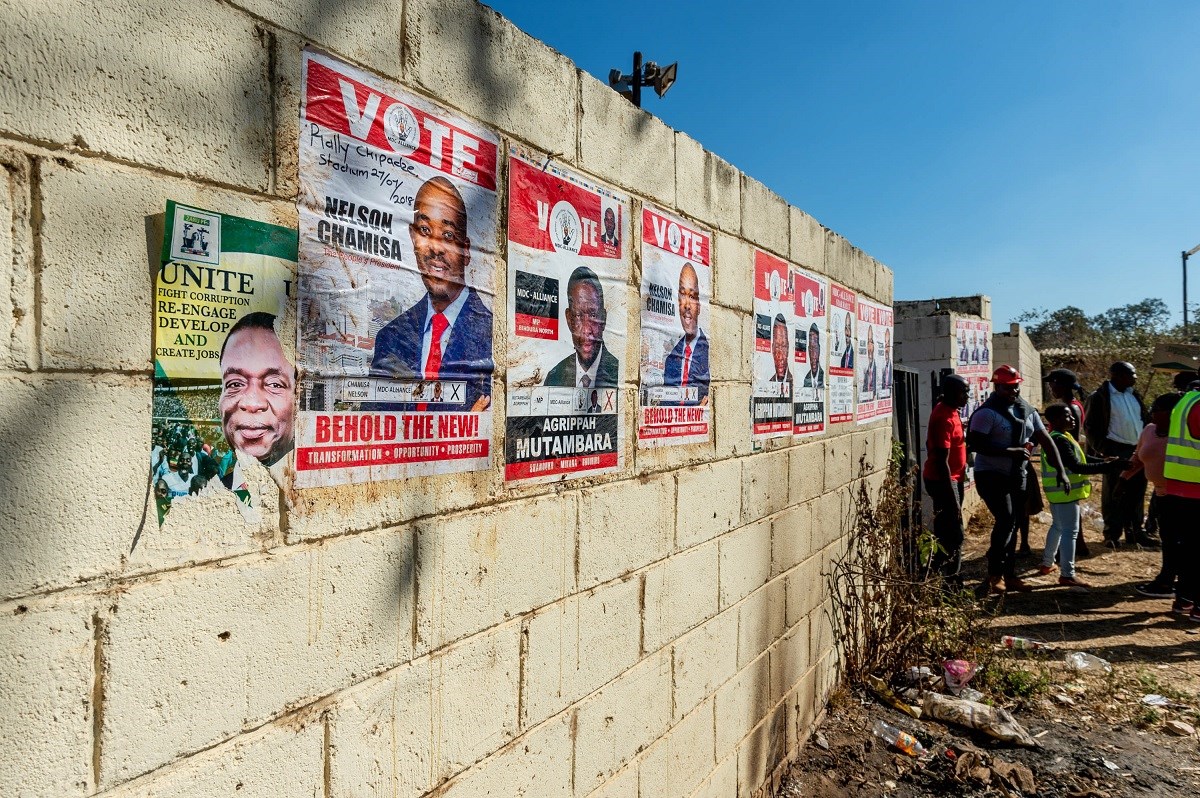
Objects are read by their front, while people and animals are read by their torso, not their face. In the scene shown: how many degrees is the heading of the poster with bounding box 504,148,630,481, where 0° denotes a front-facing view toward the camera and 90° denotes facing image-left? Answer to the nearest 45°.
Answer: approximately 315°

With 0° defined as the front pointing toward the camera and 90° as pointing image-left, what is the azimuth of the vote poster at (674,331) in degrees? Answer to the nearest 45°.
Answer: approximately 315°

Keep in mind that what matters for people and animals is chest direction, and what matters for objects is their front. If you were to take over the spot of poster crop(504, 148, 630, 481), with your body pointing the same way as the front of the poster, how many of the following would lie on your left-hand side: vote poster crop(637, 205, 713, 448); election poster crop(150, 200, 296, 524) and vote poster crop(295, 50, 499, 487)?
1

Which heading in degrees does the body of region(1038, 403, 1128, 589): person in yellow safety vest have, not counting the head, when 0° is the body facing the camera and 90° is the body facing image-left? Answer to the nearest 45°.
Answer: approximately 270°

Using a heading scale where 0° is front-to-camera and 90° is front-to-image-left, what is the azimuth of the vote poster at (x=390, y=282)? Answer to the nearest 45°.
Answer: approximately 315°

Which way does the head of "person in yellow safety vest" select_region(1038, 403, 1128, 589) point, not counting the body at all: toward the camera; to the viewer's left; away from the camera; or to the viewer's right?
to the viewer's right

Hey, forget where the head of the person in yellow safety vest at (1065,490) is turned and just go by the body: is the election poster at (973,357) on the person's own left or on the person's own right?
on the person's own left

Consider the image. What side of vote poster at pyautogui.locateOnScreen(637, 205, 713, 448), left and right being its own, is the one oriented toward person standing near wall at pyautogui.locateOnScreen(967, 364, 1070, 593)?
left
